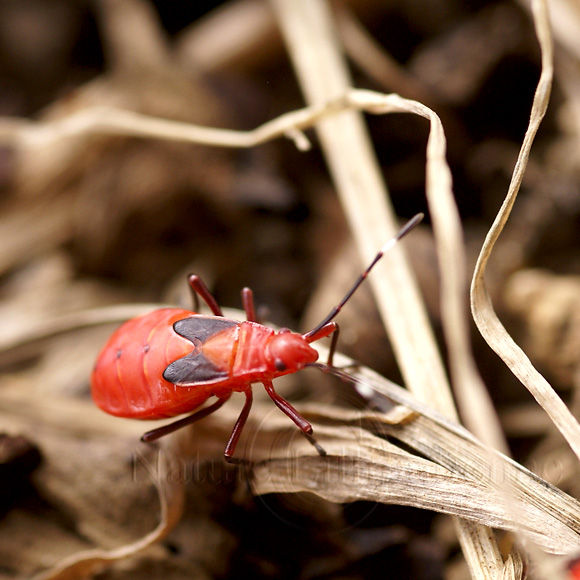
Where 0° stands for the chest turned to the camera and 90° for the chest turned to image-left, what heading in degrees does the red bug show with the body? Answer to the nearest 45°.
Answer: approximately 270°

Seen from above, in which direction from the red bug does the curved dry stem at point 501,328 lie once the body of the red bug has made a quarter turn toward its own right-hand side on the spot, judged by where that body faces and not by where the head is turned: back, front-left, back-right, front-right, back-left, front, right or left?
front-left
